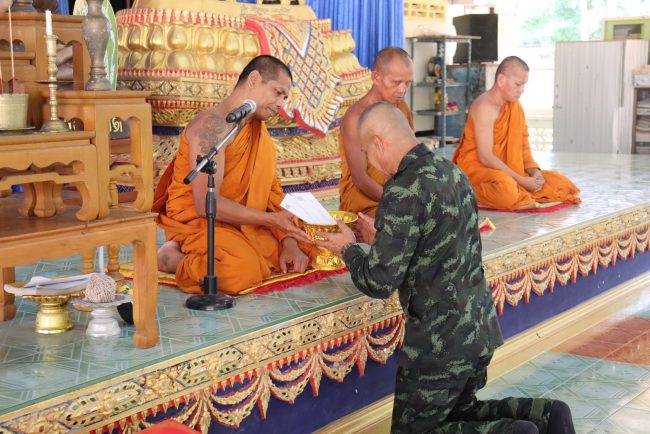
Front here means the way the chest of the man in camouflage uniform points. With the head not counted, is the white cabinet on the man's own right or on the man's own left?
on the man's own right

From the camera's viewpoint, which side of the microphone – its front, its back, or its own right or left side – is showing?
right

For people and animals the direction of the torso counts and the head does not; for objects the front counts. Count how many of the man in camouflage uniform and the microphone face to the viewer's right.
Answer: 1

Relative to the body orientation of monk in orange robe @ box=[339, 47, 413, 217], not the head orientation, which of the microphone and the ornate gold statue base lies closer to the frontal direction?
the microphone

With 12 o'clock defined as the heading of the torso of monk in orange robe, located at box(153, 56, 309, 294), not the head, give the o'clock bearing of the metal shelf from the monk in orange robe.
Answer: The metal shelf is roughly at 8 o'clock from the monk in orange robe.

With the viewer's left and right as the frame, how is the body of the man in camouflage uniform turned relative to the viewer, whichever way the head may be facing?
facing away from the viewer and to the left of the viewer

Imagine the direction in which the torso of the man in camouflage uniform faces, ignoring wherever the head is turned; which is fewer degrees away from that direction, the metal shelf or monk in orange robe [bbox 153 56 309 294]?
the monk in orange robe

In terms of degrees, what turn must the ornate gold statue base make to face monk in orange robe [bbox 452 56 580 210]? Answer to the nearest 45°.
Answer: approximately 45° to its left

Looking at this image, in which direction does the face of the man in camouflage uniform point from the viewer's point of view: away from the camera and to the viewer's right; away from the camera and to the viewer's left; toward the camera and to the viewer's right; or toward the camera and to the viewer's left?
away from the camera and to the viewer's left

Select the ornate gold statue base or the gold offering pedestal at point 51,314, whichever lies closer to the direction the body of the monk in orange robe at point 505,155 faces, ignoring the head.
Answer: the gold offering pedestal
